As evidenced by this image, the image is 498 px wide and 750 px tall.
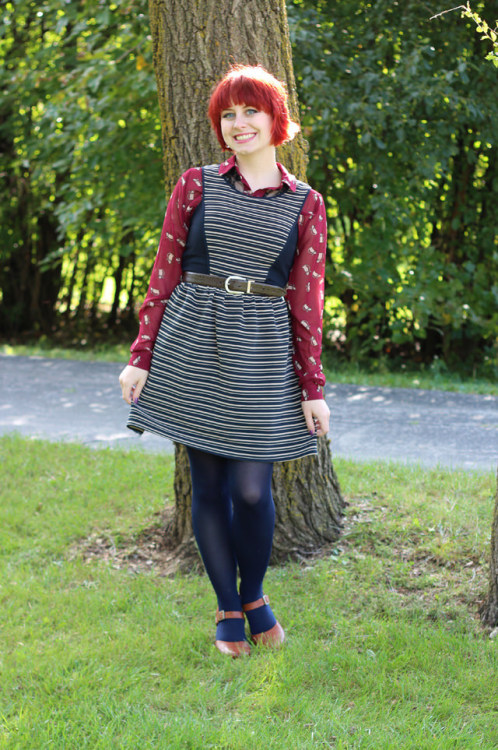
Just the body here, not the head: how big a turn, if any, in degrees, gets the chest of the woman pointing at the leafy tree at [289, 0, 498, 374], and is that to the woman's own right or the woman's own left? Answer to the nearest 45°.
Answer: approximately 180°

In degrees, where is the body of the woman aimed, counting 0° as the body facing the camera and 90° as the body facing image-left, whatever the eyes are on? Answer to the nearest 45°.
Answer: approximately 0°

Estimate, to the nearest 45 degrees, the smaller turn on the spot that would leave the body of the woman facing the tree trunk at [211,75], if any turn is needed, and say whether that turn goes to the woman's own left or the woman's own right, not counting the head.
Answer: approximately 180°
